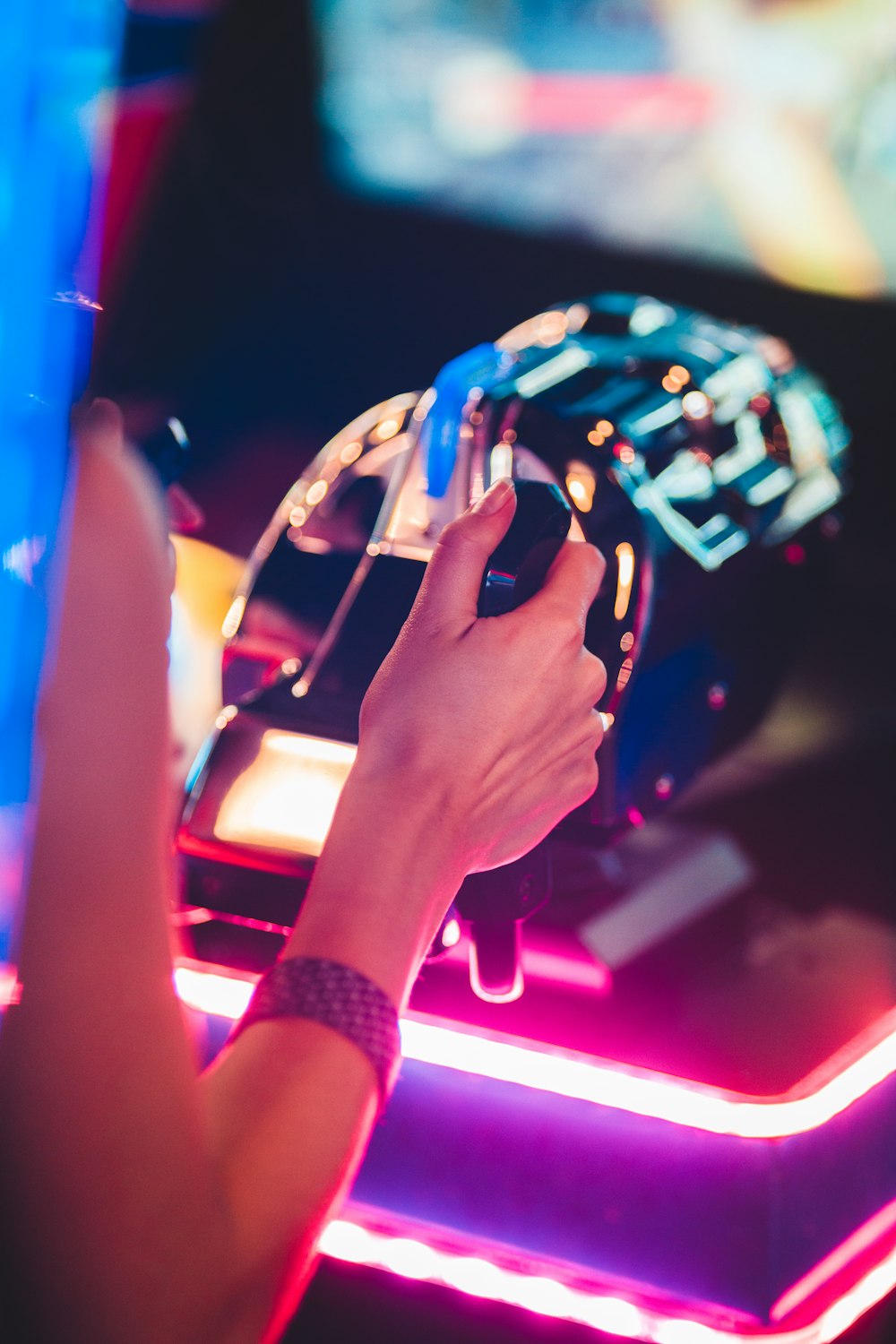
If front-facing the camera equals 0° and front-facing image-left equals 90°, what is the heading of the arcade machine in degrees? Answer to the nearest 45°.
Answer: approximately 45°
